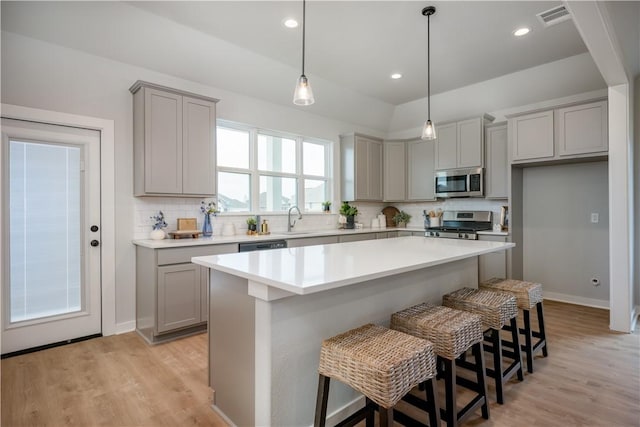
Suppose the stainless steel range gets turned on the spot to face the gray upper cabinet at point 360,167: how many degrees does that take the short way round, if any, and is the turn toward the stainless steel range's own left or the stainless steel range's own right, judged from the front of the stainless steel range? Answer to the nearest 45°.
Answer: approximately 45° to the stainless steel range's own right

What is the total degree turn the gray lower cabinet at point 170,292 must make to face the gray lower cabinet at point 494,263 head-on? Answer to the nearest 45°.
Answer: approximately 45° to its left

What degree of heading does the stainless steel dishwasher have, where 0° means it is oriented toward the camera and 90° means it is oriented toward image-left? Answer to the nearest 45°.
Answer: approximately 315°

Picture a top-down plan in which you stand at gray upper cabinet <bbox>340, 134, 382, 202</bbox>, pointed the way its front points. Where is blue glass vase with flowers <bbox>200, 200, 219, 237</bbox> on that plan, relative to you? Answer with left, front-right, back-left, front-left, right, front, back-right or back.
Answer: right

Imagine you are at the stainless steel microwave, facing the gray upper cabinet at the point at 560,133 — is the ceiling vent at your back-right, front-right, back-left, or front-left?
front-right

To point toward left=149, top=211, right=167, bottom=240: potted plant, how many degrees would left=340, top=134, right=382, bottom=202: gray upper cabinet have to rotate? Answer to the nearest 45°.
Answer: approximately 90° to its right

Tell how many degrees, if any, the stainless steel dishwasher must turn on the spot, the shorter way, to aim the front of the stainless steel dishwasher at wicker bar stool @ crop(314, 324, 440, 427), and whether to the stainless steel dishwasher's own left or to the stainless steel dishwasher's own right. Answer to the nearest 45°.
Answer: approximately 45° to the stainless steel dishwasher's own right

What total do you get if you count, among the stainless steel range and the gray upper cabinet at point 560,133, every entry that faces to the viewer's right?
0

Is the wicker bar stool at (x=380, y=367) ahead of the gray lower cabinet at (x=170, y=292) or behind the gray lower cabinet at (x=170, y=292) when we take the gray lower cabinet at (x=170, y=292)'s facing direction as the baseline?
ahead

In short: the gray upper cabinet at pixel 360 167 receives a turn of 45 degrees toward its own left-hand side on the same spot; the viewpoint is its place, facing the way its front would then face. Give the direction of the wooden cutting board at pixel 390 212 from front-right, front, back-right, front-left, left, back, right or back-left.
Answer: front-left

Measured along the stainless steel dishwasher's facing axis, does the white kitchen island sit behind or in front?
in front

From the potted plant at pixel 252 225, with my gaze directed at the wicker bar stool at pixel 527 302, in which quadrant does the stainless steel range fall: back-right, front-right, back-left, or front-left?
front-left

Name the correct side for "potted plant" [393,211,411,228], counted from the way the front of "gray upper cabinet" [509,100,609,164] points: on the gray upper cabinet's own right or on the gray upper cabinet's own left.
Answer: on the gray upper cabinet's own right

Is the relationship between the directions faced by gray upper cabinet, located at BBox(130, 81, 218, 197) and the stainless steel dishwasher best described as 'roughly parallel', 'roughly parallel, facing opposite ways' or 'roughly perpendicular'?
roughly parallel

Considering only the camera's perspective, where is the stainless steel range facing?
facing the viewer and to the left of the viewer

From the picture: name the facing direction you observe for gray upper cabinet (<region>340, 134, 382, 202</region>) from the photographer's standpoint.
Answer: facing the viewer and to the right of the viewer

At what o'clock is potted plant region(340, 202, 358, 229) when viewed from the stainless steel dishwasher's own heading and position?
The potted plant is roughly at 9 o'clock from the stainless steel dishwasher.

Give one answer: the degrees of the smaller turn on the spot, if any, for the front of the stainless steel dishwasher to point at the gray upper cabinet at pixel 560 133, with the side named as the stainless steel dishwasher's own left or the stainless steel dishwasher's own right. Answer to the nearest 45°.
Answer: approximately 45° to the stainless steel dishwasher's own left

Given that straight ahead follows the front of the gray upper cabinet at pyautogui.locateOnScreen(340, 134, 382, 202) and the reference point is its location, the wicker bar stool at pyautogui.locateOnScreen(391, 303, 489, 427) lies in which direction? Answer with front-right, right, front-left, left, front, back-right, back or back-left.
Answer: front-right
